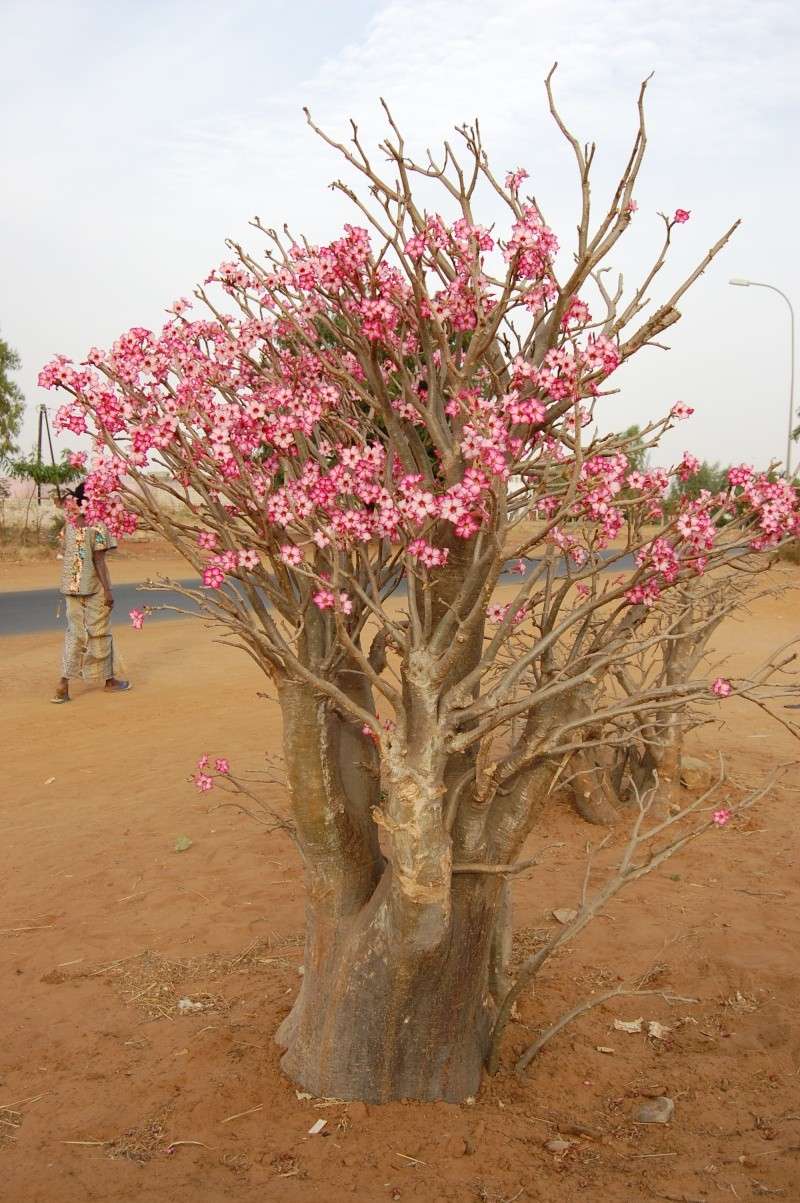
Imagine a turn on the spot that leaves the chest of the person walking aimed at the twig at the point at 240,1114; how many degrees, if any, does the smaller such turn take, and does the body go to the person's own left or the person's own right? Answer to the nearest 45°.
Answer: approximately 45° to the person's own left

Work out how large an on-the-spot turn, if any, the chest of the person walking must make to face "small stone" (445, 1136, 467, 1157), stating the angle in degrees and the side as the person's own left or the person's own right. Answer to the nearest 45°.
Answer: approximately 45° to the person's own left

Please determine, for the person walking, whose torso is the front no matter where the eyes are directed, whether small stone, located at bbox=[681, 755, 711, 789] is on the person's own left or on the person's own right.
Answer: on the person's own left

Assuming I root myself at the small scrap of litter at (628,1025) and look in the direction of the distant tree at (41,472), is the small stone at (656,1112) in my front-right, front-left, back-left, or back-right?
back-left

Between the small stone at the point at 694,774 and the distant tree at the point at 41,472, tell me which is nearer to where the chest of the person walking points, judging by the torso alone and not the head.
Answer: the small stone

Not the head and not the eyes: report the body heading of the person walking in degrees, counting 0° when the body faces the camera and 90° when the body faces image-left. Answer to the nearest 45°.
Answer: approximately 45°
